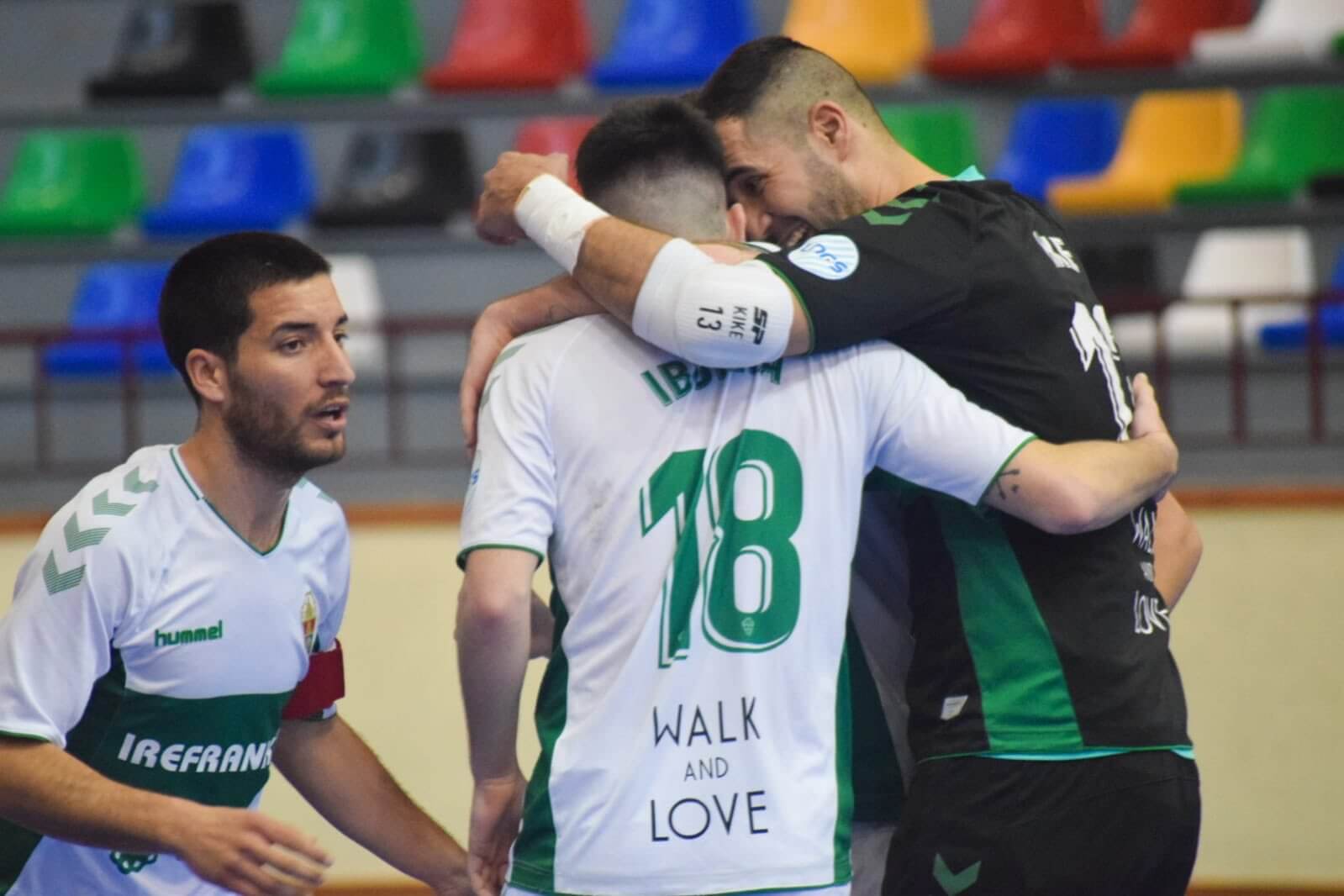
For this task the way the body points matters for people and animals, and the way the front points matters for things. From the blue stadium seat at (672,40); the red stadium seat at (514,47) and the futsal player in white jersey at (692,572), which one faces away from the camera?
the futsal player in white jersey

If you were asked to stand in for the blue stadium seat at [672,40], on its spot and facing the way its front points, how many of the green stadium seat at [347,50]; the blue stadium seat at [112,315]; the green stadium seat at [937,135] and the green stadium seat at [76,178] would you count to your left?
1

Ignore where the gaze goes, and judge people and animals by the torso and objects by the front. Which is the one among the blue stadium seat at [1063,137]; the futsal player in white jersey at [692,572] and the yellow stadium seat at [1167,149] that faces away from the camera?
the futsal player in white jersey

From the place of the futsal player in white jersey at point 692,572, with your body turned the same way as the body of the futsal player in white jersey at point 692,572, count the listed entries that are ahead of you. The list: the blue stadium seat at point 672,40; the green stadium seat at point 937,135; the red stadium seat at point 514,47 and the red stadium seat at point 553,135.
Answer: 4

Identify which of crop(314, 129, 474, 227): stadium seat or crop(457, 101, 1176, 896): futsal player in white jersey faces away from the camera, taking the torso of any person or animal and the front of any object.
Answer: the futsal player in white jersey

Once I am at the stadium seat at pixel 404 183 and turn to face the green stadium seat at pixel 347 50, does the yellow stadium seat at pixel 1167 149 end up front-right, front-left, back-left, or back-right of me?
back-right

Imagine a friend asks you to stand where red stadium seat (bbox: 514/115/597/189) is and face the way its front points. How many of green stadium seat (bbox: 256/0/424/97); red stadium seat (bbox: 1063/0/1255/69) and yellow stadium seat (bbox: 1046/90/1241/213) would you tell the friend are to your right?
1

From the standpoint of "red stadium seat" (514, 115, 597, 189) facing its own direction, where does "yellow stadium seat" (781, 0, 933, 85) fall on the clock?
The yellow stadium seat is roughly at 7 o'clock from the red stadium seat.

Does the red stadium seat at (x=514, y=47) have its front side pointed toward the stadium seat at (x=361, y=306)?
yes

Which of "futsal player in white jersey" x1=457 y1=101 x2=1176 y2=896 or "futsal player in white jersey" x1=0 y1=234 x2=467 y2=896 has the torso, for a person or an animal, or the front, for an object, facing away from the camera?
"futsal player in white jersey" x1=457 y1=101 x2=1176 y2=896

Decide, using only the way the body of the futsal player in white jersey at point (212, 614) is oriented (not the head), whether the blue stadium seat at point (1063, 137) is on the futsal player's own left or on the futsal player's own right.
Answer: on the futsal player's own left

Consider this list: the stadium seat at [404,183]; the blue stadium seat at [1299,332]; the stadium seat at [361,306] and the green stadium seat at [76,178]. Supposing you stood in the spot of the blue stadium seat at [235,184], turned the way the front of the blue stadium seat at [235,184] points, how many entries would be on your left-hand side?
3

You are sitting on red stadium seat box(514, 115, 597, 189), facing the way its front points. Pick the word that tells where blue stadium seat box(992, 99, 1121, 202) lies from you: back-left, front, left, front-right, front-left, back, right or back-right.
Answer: back-left
